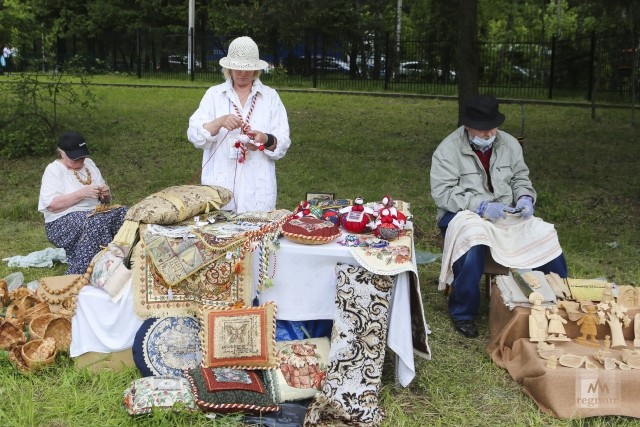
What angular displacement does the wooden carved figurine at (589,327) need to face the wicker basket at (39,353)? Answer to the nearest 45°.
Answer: approximately 90° to its right

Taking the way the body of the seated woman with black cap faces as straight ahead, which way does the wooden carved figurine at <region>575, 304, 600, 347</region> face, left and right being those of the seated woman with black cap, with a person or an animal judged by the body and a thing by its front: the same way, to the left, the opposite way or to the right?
to the right

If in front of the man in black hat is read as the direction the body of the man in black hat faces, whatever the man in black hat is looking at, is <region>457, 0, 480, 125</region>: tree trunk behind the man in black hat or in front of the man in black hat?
behind

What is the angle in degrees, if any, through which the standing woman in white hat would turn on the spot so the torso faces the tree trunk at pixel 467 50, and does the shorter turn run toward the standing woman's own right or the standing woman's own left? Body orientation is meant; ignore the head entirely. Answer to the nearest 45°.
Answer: approximately 135° to the standing woman's own left

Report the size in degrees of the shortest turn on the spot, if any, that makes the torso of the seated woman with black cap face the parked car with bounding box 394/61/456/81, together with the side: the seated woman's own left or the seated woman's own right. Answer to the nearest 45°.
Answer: approximately 90° to the seated woman's own left

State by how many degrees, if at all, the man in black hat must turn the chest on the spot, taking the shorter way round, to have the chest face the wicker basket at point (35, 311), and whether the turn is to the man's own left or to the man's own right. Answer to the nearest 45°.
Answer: approximately 90° to the man's own right

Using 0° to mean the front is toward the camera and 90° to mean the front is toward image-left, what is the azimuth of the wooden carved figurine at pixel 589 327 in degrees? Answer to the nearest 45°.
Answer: approximately 0°
